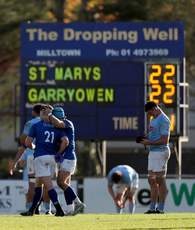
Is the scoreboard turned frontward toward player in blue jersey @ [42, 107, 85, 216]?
yes

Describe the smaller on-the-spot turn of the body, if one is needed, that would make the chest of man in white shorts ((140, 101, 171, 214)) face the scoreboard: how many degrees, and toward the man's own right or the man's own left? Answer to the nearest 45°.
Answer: approximately 135° to the man's own right
